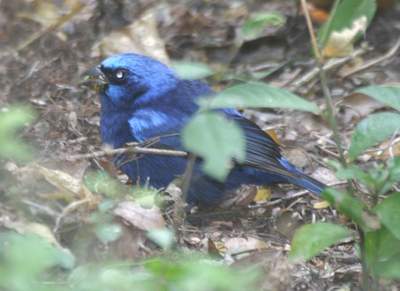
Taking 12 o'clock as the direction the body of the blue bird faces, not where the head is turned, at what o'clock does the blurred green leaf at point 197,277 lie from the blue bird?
The blurred green leaf is roughly at 9 o'clock from the blue bird.

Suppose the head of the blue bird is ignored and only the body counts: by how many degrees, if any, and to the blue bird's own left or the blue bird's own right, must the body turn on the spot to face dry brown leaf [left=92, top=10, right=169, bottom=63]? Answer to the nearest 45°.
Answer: approximately 90° to the blue bird's own right

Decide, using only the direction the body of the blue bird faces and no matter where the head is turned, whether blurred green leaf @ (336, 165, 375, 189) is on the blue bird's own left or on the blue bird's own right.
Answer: on the blue bird's own left

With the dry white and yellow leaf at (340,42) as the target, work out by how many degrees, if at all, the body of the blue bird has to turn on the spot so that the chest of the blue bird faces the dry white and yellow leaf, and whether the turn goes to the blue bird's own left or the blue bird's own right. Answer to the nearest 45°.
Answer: approximately 135° to the blue bird's own right

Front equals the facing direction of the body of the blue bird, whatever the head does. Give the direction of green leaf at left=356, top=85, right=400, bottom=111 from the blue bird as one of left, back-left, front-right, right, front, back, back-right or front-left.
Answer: back-left

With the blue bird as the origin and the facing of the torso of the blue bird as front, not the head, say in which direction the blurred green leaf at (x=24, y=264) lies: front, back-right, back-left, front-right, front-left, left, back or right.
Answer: left

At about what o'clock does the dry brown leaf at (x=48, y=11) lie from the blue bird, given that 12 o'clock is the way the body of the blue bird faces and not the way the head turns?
The dry brown leaf is roughly at 2 o'clock from the blue bird.

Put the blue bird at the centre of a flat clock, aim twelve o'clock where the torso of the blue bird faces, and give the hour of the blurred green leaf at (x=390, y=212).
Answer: The blurred green leaf is roughly at 8 o'clock from the blue bird.

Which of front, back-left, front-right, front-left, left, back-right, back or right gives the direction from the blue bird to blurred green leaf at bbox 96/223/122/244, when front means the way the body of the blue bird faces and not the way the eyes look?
left

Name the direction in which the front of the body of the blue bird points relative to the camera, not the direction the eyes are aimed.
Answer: to the viewer's left

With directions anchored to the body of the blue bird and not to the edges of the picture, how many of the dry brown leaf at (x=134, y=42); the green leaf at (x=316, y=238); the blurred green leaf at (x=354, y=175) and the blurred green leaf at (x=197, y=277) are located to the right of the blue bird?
1

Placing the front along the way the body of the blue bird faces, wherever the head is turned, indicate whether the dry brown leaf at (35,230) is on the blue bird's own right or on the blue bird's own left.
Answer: on the blue bird's own left

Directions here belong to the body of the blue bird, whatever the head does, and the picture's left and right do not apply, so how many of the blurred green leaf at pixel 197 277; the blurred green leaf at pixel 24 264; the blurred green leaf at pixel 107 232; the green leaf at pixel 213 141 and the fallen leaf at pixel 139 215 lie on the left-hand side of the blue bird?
5

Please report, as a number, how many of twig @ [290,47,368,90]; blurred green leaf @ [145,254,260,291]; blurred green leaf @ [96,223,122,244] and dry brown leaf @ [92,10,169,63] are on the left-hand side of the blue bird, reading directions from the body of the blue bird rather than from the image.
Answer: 2

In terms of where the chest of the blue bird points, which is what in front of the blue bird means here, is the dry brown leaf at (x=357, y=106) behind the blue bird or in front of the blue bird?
behind
